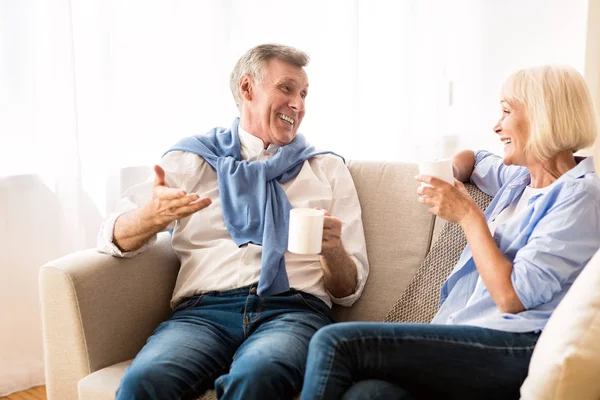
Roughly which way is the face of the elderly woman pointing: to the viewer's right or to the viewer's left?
to the viewer's left

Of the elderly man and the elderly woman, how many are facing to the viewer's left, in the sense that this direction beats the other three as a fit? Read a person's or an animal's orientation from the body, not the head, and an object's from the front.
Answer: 1

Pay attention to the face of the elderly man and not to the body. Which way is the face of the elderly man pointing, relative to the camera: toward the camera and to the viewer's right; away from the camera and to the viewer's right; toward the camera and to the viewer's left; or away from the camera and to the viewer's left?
toward the camera and to the viewer's right

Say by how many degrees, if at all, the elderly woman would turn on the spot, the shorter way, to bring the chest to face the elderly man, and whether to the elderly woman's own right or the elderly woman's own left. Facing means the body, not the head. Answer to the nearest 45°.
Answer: approximately 45° to the elderly woman's own right

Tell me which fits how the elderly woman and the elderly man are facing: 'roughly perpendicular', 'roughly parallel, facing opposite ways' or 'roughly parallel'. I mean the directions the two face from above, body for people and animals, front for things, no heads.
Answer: roughly perpendicular

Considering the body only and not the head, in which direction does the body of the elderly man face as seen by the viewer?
toward the camera

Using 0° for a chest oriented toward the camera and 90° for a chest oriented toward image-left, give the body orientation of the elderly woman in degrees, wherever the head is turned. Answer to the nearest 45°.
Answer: approximately 90°
